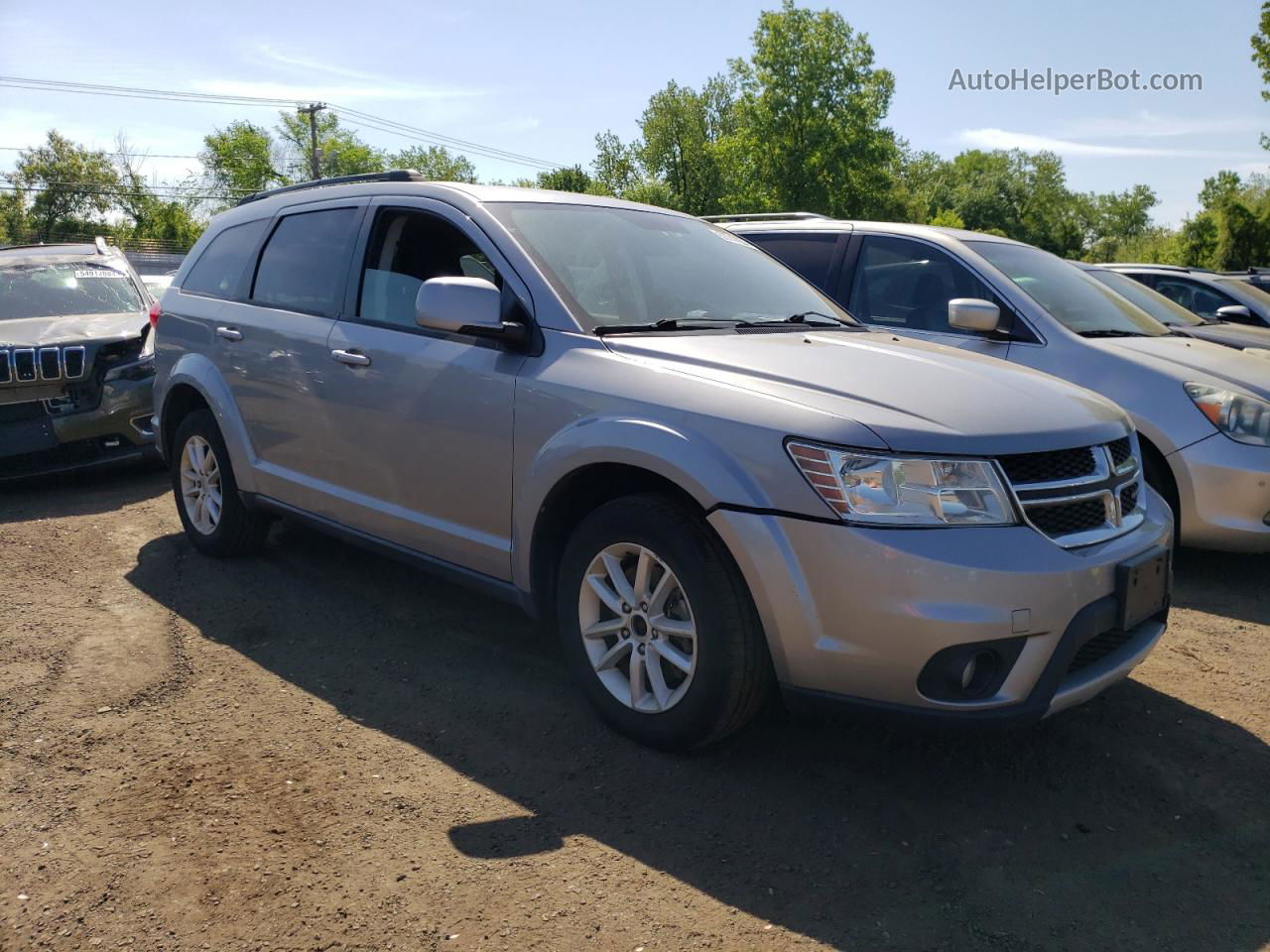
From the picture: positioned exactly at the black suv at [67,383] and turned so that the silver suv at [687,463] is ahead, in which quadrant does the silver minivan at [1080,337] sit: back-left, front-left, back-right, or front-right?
front-left

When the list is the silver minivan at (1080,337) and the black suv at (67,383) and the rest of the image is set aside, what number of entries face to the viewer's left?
0

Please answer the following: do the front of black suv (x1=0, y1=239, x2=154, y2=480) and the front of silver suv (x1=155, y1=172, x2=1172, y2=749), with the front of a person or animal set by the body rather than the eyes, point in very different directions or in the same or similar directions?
same or similar directions

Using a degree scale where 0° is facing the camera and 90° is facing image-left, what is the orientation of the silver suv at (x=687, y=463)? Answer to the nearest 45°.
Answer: approximately 315°

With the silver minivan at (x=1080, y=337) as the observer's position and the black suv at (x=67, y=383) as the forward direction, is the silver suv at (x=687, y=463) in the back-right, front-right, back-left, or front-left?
front-left

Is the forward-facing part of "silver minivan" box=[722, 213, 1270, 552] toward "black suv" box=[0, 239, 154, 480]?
no

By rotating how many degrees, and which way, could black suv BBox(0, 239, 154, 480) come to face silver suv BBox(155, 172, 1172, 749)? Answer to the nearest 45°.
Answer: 0° — it already faces it

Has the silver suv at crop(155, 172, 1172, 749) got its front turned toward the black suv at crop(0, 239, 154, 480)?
no

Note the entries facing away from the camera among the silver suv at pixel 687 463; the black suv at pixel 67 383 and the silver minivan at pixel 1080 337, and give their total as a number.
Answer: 0

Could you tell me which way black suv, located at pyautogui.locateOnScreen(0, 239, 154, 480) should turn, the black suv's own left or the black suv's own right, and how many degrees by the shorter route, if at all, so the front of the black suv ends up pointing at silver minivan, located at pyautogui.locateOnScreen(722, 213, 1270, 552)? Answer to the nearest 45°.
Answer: approximately 45° to the black suv's own left

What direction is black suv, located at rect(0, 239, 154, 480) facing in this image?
toward the camera

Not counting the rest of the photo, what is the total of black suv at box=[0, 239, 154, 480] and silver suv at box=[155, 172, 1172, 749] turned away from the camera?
0
